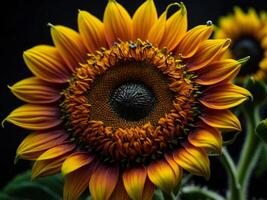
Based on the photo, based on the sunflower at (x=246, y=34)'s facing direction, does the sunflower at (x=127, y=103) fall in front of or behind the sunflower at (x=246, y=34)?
in front

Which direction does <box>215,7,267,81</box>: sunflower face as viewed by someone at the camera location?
facing the viewer

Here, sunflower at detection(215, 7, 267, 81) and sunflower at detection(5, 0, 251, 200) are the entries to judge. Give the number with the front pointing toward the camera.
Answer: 2

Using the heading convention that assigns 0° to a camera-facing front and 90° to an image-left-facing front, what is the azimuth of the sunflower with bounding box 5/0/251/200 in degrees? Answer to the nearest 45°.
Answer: approximately 0°
